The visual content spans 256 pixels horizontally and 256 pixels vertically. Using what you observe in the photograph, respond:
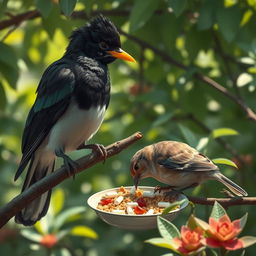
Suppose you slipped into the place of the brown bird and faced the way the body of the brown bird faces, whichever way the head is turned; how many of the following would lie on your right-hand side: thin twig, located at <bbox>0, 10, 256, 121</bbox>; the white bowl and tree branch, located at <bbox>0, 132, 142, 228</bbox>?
1

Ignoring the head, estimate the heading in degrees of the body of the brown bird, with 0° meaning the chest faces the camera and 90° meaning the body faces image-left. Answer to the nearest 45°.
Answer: approximately 90°

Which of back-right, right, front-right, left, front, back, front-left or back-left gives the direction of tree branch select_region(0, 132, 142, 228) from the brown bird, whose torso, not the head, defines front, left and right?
front-left

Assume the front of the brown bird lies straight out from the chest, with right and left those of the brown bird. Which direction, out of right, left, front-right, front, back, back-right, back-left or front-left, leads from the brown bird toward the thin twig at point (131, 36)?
right

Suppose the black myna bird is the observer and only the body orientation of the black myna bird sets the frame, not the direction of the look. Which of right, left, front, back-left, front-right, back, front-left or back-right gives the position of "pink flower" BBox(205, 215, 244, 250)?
front-right

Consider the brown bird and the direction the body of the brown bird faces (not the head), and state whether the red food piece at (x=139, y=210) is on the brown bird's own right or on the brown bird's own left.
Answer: on the brown bird's own left

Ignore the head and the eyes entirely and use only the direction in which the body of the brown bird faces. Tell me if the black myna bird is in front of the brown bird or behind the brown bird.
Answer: in front

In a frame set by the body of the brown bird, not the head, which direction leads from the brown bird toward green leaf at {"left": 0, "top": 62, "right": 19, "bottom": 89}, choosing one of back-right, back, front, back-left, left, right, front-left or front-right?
front-right

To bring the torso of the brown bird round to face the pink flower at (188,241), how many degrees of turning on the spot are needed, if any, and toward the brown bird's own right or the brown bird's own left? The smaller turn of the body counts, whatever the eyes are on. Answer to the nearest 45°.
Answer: approximately 90° to the brown bird's own left

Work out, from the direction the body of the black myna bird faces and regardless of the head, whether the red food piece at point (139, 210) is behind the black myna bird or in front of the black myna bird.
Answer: in front

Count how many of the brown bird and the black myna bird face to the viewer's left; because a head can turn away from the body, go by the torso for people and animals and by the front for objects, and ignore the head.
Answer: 1

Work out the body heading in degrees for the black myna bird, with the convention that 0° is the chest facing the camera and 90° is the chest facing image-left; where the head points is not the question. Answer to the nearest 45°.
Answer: approximately 315°

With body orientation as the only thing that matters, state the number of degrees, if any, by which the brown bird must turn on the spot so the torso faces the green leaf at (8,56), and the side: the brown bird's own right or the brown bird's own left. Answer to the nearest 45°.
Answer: approximately 45° to the brown bird's own right

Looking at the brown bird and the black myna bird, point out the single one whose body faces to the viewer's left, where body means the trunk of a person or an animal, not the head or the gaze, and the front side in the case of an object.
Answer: the brown bird
